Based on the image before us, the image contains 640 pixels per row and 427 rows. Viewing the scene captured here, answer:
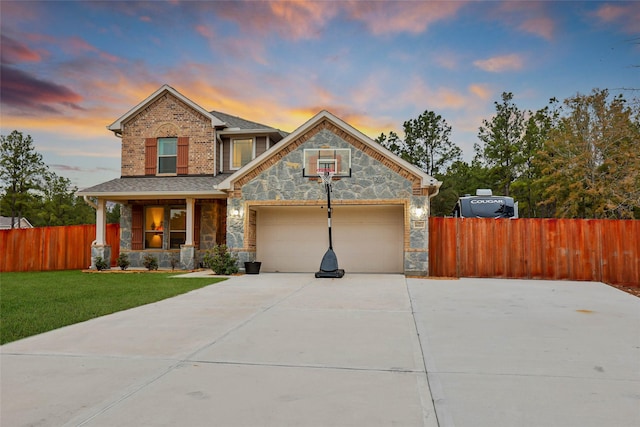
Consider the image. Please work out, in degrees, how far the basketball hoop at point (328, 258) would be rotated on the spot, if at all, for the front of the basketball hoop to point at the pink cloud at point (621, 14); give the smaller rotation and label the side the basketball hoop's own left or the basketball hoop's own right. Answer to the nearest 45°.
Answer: approximately 90° to the basketball hoop's own left

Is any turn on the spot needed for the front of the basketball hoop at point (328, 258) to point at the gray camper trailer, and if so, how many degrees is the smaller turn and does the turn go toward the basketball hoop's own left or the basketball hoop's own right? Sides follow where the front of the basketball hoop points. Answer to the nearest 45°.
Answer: approximately 135° to the basketball hoop's own left

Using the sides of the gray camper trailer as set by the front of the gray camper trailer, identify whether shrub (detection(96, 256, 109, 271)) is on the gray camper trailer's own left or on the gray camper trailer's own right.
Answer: on the gray camper trailer's own right

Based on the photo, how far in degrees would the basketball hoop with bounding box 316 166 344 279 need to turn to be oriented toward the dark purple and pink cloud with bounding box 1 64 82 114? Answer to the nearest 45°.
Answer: approximately 90° to its right

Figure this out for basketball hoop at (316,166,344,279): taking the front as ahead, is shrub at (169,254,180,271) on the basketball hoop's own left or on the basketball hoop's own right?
on the basketball hoop's own right

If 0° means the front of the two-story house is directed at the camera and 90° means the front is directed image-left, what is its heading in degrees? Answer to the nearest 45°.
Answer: approximately 0°

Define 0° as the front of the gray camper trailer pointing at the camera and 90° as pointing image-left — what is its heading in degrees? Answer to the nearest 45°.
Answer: approximately 0°
